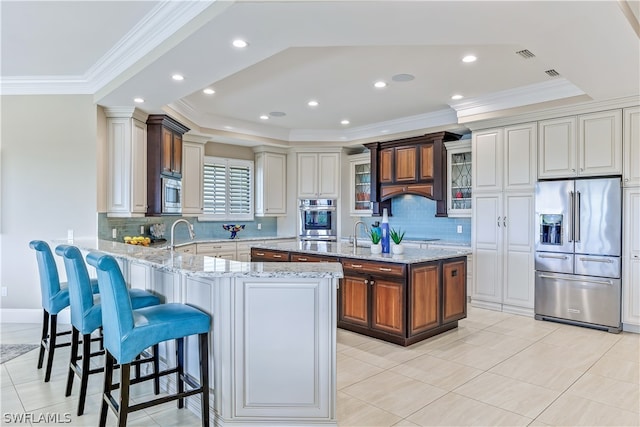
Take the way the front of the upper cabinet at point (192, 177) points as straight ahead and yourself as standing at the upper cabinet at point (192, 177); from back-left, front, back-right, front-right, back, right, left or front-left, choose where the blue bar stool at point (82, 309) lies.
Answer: front-right

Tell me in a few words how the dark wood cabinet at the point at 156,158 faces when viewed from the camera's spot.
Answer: facing the viewer and to the right of the viewer

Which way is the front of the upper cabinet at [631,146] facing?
toward the camera

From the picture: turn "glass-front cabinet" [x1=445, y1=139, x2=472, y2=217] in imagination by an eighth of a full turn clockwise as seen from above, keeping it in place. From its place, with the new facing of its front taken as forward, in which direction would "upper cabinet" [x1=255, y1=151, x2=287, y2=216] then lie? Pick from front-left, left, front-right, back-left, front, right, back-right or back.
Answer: front-right

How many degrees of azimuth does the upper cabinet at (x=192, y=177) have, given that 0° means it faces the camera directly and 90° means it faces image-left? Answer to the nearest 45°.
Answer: approximately 315°

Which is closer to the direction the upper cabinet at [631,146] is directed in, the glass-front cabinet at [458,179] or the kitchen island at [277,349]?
the kitchen island

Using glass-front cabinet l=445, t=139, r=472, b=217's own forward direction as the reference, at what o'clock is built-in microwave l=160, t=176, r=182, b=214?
The built-in microwave is roughly at 2 o'clock from the glass-front cabinet.

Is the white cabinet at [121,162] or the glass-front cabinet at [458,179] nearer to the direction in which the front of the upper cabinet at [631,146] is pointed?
the white cabinet

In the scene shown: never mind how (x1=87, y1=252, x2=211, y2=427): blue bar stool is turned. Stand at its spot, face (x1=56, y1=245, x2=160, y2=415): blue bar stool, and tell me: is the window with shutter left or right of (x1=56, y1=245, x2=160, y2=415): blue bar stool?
right

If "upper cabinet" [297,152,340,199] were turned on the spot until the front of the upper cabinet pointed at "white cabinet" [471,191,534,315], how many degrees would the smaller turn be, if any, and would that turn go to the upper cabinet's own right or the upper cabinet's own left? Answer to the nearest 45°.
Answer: approximately 45° to the upper cabinet's own left

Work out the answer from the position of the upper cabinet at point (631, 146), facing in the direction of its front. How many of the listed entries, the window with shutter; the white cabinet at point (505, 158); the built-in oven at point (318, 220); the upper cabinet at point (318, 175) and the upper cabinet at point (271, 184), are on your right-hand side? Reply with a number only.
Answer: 5

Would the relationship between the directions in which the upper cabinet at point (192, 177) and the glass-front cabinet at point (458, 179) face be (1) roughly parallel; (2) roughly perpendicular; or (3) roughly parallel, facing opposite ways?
roughly perpendicular

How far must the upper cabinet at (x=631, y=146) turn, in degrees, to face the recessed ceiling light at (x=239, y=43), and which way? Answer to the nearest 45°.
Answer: approximately 45° to its right

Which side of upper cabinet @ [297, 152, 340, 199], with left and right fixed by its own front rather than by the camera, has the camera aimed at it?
front

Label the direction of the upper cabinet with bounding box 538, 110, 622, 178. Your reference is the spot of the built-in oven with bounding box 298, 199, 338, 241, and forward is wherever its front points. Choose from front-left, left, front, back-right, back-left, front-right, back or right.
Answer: front-left
